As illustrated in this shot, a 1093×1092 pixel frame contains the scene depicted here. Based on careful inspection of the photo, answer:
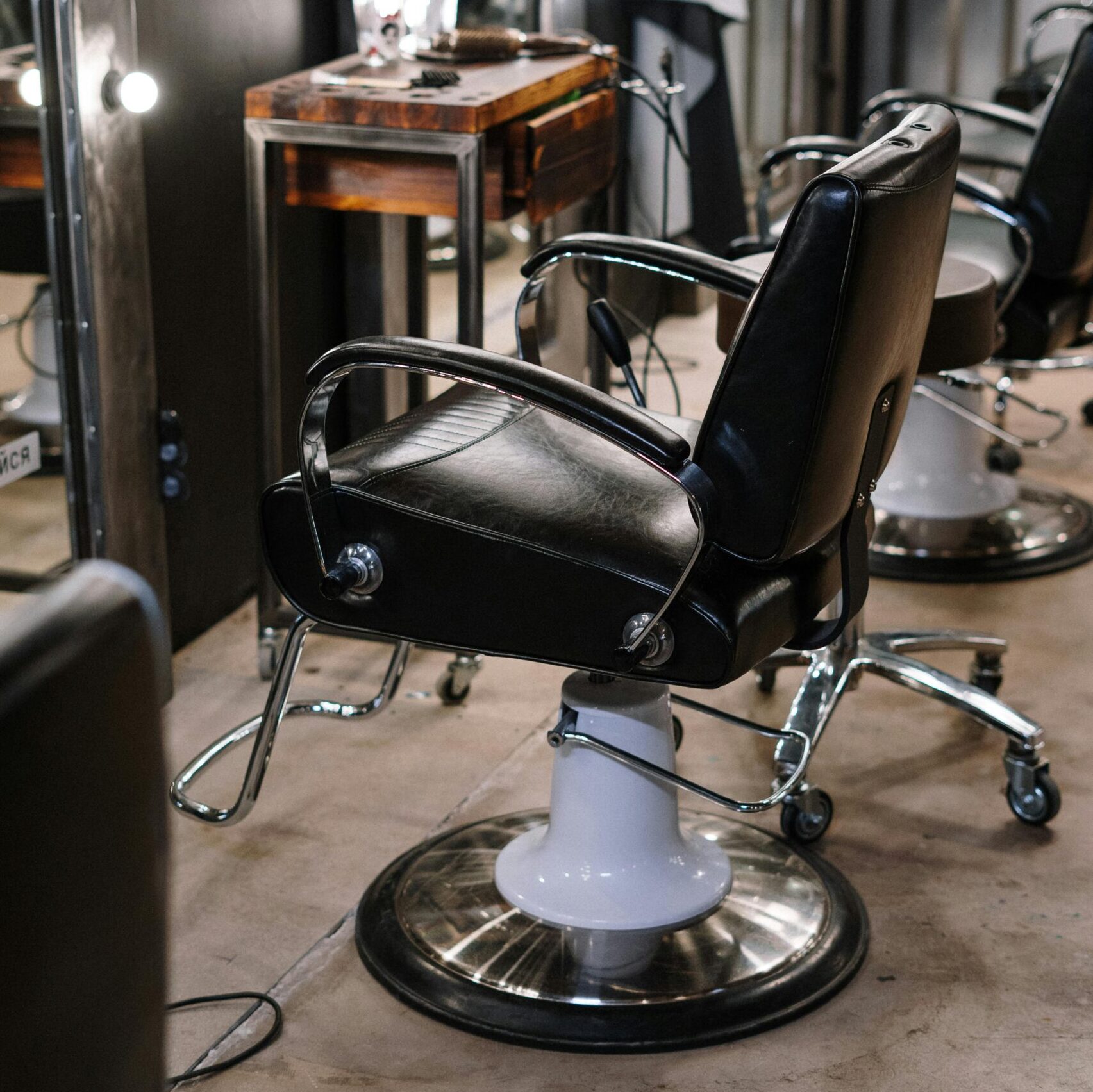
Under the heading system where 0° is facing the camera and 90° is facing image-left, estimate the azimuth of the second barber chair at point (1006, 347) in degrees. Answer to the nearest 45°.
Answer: approximately 135°

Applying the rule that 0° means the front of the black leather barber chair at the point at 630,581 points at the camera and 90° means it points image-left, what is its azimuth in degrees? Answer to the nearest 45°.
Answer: approximately 135°

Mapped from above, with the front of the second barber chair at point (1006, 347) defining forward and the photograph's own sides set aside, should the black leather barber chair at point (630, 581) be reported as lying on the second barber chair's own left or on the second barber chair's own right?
on the second barber chair's own left

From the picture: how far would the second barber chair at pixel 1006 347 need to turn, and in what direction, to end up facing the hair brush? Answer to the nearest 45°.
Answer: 0° — it already faces it

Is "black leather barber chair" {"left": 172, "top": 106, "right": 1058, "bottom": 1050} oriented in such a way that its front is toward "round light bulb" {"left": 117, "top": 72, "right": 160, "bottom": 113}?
yes

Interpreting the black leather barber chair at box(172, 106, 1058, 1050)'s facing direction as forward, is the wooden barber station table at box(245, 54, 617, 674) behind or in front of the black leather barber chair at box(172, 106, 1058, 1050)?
in front

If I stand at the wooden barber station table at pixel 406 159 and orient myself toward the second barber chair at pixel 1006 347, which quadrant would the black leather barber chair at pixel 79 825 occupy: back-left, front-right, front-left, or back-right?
back-right

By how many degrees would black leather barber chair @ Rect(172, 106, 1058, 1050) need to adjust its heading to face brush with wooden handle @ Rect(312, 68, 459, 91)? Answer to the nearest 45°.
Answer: approximately 45° to its right

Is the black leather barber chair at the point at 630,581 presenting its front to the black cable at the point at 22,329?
yes

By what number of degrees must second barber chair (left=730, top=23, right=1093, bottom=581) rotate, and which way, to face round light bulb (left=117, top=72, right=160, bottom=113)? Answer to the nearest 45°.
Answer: approximately 90° to its left

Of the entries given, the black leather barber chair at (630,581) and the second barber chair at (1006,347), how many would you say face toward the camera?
0

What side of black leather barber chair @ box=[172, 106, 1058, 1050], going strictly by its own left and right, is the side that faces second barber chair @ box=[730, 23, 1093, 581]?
right
